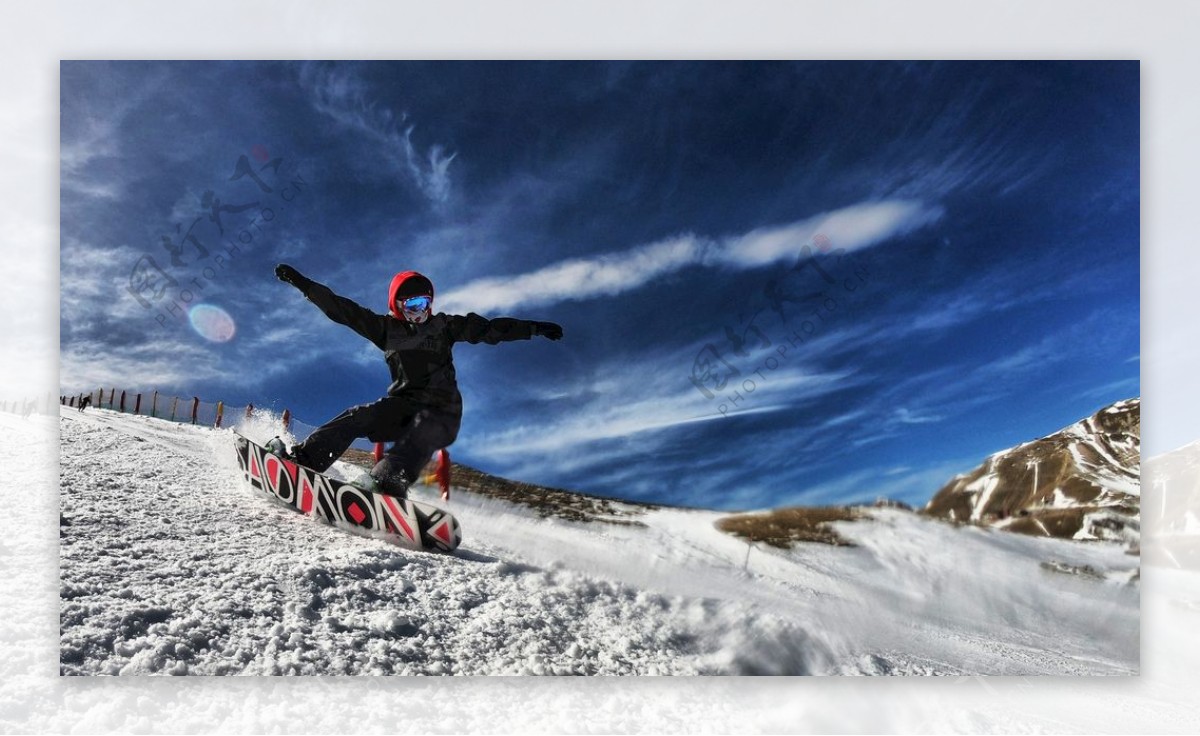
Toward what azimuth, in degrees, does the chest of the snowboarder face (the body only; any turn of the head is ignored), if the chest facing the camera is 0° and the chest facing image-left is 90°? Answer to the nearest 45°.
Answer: approximately 0°
